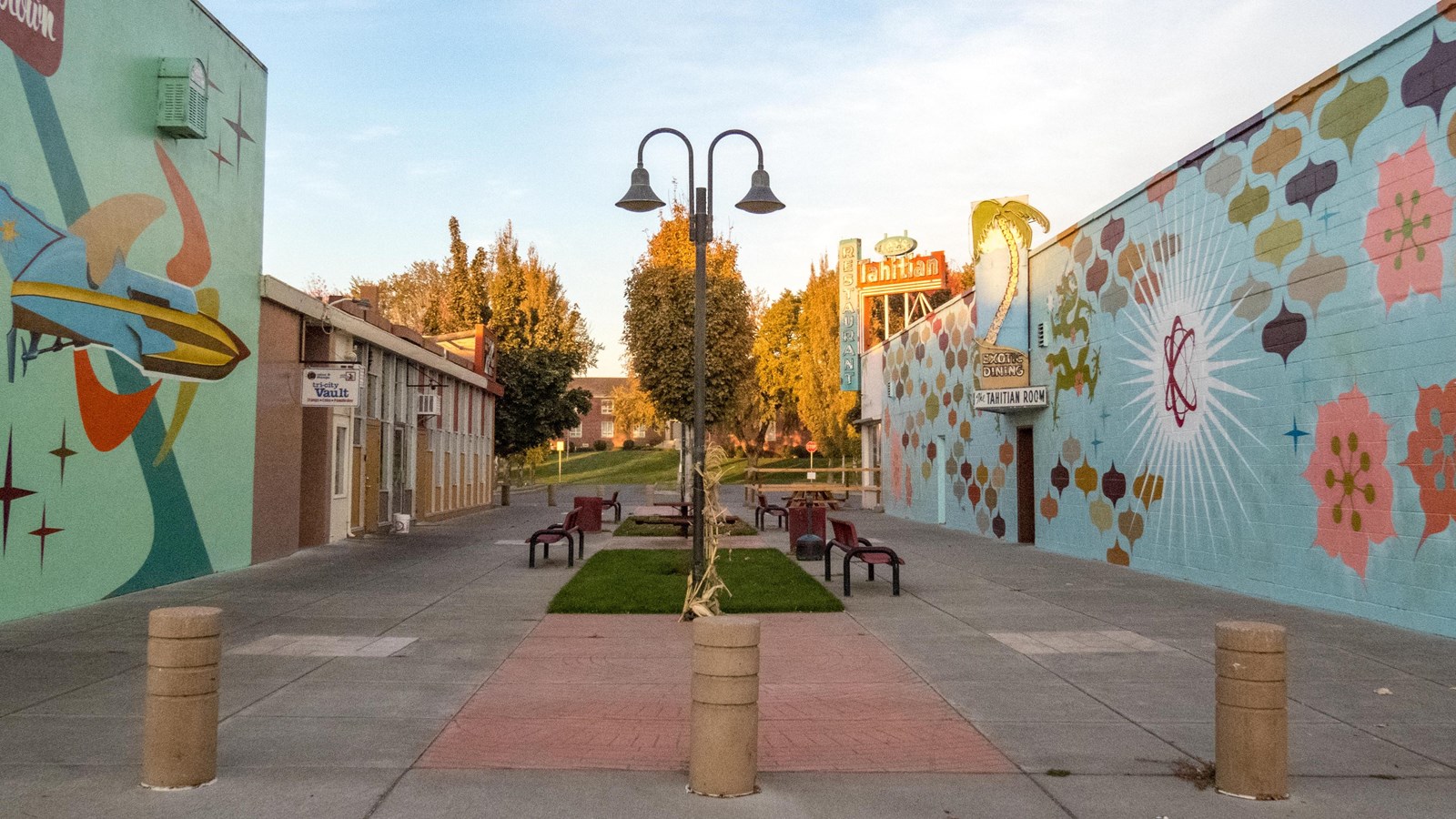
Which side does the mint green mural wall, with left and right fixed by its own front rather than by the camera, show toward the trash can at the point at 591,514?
left

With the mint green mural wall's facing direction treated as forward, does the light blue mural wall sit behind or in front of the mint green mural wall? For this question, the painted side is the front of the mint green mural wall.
in front

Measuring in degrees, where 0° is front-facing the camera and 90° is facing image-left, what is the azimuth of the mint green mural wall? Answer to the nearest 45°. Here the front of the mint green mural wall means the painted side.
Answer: approximately 315°

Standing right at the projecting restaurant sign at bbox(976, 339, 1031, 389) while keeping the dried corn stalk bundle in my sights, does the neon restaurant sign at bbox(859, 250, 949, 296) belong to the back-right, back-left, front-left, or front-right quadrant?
back-right

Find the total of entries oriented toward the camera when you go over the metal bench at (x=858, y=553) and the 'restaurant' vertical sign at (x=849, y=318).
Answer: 1

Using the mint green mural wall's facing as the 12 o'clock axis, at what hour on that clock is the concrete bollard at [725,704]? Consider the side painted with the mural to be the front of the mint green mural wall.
The concrete bollard is roughly at 1 o'clock from the mint green mural wall.

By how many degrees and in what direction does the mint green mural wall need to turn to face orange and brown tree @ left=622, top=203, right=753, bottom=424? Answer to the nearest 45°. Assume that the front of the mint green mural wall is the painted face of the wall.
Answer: approximately 90° to its left

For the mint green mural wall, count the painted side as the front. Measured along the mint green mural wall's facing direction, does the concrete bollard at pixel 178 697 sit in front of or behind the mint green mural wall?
in front

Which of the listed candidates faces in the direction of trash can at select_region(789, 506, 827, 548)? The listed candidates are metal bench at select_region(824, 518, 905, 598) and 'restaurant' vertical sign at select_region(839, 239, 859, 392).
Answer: the 'restaurant' vertical sign

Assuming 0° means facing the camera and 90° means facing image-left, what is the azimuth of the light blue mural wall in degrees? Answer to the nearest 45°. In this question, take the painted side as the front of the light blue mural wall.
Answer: approximately 45°

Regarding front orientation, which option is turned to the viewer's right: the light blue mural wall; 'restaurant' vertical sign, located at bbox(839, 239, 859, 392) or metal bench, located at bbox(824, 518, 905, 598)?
the metal bench

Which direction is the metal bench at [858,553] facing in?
to the viewer's right
